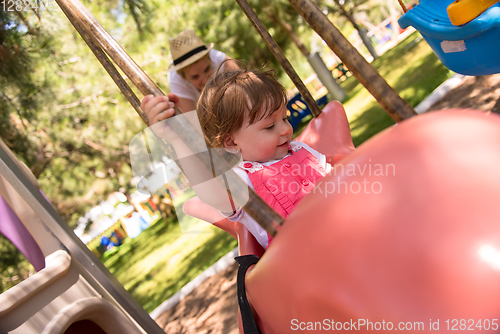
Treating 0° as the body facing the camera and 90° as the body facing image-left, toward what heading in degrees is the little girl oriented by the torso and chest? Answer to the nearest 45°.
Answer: approximately 315°

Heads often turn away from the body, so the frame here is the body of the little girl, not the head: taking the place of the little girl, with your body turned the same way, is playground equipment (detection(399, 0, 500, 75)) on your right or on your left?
on your left

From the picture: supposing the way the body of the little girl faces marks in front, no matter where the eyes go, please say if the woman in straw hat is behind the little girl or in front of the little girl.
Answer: behind
